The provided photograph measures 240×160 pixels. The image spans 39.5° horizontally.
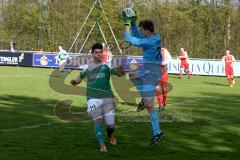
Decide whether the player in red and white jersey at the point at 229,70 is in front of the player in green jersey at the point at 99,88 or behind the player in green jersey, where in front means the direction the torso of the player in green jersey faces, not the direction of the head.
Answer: behind

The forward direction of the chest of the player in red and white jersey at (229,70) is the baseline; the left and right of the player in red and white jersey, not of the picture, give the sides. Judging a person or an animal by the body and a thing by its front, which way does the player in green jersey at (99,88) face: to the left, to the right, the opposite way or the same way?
the same way

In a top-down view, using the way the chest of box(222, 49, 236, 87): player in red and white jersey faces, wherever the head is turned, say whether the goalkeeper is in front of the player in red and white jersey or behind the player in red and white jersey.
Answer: in front

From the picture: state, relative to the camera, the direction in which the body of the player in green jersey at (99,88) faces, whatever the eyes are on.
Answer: toward the camera

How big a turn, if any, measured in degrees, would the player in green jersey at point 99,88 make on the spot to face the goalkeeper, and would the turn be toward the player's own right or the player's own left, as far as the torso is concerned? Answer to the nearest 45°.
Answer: approximately 135° to the player's own left

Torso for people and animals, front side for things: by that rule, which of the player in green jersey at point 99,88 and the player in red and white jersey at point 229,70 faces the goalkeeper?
the player in red and white jersey

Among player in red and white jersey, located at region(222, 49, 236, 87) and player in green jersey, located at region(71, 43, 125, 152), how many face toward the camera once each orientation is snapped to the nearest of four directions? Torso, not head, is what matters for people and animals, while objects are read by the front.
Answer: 2

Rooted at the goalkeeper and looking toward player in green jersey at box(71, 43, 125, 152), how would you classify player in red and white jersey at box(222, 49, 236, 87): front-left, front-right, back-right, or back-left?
back-right

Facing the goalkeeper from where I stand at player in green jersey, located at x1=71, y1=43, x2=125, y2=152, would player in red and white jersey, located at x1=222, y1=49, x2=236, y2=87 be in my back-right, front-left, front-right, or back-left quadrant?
front-left

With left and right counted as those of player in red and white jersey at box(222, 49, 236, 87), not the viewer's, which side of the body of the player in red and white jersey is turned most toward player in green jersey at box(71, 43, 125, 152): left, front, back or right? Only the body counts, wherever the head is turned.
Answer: front
